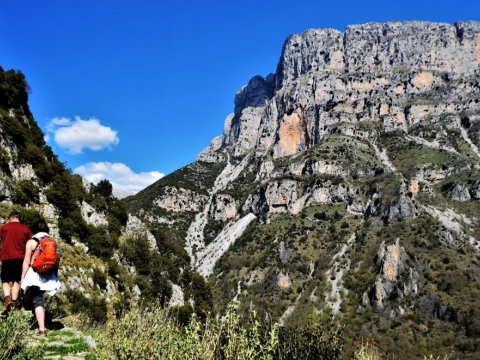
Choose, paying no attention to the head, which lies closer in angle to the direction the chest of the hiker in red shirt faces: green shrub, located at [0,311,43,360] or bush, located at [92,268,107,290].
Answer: the bush

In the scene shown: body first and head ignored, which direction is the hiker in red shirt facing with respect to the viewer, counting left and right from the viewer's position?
facing away from the viewer

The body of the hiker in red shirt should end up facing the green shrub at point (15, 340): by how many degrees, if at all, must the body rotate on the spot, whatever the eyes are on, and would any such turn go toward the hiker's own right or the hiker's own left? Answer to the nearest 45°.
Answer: approximately 180°

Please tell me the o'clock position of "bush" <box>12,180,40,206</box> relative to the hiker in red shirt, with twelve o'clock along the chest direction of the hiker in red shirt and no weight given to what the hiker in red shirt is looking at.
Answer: The bush is roughly at 12 o'clock from the hiker in red shirt.

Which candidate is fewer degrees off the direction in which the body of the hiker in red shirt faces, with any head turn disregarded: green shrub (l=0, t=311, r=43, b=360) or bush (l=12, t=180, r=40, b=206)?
the bush

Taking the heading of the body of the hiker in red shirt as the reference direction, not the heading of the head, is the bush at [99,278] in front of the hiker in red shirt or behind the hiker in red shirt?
in front
